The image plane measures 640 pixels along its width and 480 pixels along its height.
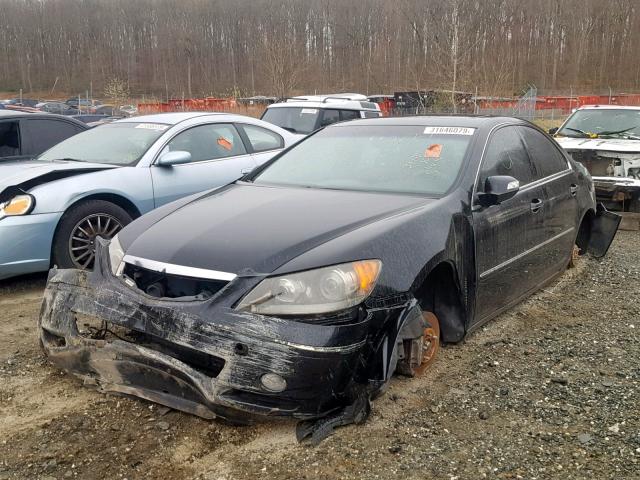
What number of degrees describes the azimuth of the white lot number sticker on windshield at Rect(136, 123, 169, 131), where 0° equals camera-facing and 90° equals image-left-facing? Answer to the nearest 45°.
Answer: approximately 45°

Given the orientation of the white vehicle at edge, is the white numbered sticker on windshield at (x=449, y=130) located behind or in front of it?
in front

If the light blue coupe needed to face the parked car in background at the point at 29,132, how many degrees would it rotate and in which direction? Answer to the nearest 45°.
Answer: approximately 90° to its right

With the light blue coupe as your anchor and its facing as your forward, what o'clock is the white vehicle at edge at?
The white vehicle at edge is roughly at 7 o'clock from the light blue coupe.

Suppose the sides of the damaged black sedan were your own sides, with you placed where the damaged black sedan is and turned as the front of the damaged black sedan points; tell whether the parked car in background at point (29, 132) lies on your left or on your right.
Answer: on your right

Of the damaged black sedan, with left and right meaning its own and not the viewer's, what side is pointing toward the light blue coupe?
right

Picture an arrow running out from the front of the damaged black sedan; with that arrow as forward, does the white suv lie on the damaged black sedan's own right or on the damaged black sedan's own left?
on the damaged black sedan's own right

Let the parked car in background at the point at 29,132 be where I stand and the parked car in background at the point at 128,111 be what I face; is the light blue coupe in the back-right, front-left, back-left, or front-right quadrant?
back-right

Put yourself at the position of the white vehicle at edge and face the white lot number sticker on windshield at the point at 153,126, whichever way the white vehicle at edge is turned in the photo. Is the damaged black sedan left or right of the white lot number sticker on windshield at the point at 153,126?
left

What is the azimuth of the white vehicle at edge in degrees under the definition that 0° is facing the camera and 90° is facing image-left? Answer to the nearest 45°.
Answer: approximately 0°
